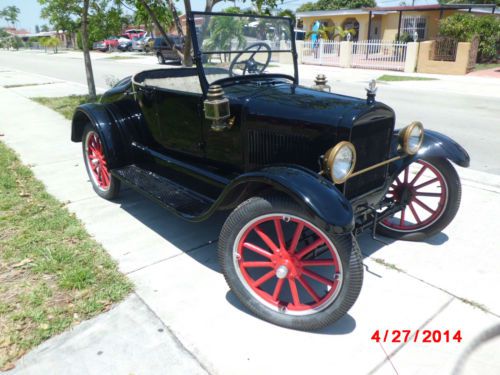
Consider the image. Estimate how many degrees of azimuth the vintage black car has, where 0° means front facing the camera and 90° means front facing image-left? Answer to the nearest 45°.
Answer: approximately 315°

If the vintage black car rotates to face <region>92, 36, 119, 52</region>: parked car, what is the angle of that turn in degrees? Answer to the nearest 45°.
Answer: approximately 135° to its left

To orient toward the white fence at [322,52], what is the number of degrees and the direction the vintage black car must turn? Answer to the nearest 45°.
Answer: approximately 135° to its left
